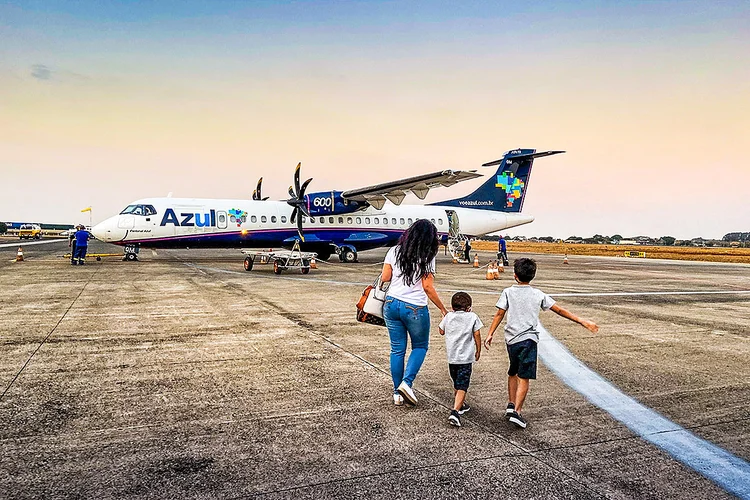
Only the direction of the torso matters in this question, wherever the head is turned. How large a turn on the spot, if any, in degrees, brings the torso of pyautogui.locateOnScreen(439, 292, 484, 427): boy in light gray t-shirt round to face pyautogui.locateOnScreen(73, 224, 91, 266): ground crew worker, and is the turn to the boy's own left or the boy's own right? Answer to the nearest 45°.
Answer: approximately 45° to the boy's own left

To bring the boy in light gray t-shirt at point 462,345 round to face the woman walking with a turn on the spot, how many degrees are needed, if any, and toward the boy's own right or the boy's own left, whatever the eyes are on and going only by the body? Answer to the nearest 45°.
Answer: approximately 90° to the boy's own left

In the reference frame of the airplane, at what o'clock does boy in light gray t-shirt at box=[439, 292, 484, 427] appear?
The boy in light gray t-shirt is roughly at 9 o'clock from the airplane.

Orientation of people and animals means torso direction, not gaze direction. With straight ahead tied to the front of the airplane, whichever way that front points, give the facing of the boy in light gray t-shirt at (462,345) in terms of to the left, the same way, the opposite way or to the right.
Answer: to the right

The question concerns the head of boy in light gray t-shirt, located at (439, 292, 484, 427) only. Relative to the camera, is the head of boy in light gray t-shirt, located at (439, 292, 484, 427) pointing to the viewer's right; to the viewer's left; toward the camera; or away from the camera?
away from the camera

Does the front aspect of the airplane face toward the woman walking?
no

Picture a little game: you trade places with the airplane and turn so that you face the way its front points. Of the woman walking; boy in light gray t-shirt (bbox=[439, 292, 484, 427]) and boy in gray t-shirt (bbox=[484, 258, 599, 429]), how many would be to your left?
3

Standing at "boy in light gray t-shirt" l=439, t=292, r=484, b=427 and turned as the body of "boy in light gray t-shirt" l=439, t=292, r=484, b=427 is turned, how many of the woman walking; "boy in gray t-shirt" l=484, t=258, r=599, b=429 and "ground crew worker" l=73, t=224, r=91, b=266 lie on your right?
1

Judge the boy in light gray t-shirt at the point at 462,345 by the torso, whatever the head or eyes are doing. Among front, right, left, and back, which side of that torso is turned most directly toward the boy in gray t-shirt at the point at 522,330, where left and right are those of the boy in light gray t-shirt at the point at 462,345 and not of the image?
right

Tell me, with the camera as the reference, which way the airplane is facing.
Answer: facing to the left of the viewer

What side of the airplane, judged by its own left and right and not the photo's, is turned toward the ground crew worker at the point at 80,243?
front

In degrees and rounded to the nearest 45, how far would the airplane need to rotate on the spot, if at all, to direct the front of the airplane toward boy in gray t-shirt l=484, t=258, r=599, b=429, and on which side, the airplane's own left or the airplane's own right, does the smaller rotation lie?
approximately 90° to the airplane's own left

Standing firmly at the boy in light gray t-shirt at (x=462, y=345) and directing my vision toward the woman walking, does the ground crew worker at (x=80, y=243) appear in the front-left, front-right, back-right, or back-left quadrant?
front-right

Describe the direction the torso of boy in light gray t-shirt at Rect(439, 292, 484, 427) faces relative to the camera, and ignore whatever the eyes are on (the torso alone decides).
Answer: away from the camera

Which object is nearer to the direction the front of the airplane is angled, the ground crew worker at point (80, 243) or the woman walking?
the ground crew worker

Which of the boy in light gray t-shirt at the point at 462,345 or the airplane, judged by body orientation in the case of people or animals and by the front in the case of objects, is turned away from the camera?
the boy in light gray t-shirt

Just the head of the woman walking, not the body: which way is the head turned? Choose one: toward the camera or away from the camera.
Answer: away from the camera

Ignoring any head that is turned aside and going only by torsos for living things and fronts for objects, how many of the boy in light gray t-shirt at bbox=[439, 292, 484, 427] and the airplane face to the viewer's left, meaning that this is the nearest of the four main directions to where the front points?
1

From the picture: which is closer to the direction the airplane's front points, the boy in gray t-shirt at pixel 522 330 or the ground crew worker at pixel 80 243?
the ground crew worker
